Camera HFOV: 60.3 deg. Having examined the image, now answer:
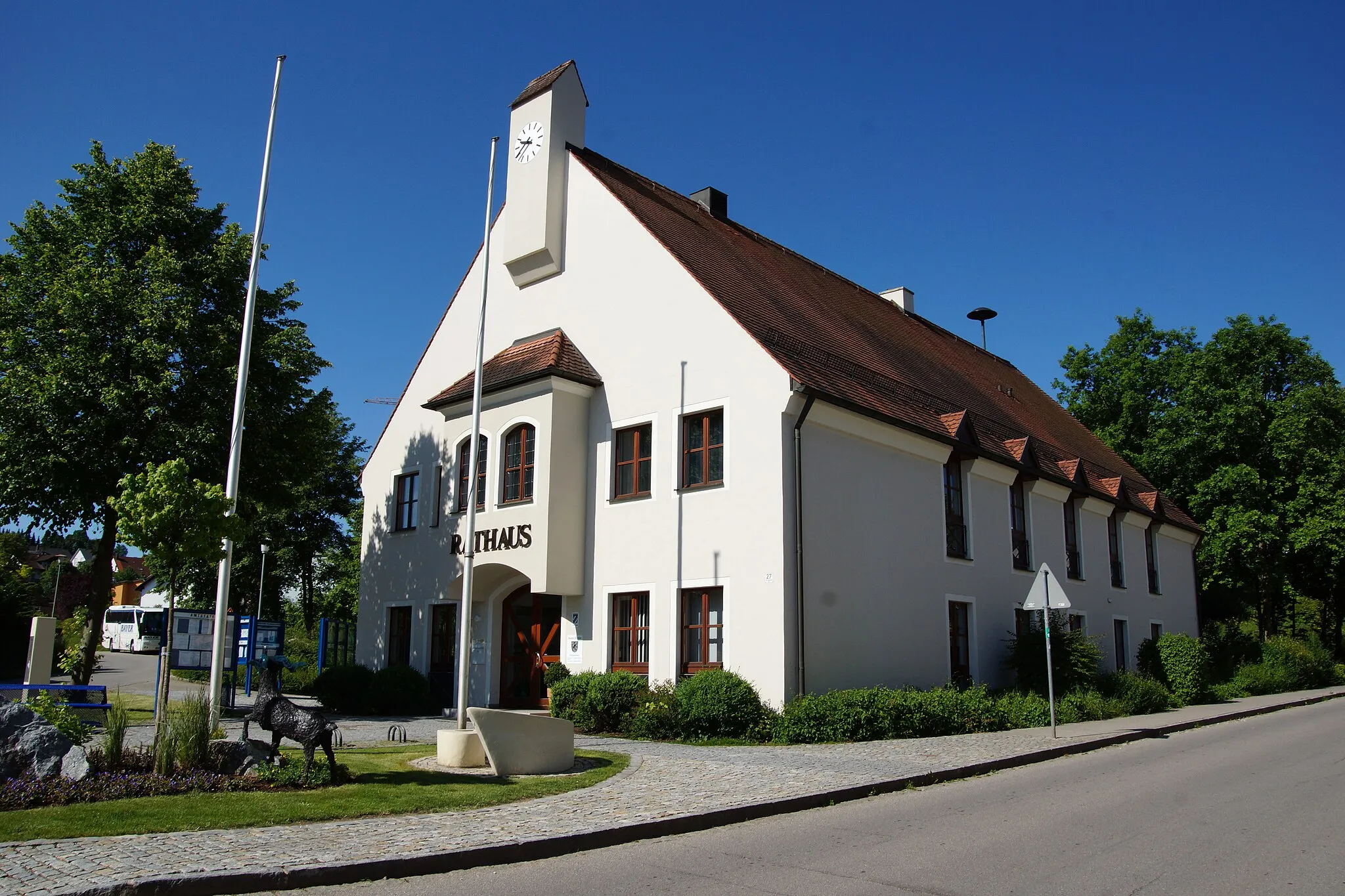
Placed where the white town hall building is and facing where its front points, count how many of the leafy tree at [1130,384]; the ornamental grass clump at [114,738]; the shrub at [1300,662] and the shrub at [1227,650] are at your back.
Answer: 3

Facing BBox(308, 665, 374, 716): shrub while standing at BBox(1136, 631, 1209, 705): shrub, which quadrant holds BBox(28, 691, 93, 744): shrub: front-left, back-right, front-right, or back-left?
front-left

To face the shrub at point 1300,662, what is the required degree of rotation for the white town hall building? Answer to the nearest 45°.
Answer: approximately 180°

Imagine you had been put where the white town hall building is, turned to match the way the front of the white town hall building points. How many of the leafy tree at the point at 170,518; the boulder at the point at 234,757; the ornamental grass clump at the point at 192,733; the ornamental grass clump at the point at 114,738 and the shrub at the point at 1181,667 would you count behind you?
1

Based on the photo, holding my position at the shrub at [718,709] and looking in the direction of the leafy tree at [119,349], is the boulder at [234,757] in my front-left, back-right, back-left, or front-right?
front-left

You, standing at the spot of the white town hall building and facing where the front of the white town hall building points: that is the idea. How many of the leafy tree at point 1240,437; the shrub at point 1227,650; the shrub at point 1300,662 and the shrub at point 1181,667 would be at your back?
4

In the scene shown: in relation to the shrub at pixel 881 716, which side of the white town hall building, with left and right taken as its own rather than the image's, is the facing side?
left

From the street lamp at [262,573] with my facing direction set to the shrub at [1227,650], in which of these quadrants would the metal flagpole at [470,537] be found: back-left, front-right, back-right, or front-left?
front-right

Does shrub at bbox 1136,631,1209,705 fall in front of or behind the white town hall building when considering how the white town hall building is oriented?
behind

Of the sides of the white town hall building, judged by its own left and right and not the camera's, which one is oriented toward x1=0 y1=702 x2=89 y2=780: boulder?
front

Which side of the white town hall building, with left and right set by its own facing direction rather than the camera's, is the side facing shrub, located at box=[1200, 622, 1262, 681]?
back

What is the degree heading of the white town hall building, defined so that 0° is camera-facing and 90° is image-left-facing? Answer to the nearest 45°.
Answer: approximately 45°

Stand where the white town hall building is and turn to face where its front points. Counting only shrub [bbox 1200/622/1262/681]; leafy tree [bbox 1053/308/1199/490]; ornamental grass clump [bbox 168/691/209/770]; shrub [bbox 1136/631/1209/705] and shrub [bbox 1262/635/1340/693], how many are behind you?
4

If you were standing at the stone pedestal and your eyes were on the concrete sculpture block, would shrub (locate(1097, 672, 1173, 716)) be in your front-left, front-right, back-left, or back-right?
front-left

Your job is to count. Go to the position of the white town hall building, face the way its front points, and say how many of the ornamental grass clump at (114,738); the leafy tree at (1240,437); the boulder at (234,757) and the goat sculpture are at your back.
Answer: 1

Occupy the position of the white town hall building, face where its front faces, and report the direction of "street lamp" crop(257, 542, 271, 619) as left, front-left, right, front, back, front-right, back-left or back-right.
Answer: right

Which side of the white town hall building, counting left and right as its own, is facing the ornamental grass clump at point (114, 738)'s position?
front

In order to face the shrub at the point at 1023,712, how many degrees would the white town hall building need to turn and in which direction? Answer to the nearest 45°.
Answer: approximately 135° to its left

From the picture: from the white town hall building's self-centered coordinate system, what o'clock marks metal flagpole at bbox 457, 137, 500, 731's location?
The metal flagpole is roughly at 11 o'clock from the white town hall building.

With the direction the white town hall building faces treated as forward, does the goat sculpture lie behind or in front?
in front
